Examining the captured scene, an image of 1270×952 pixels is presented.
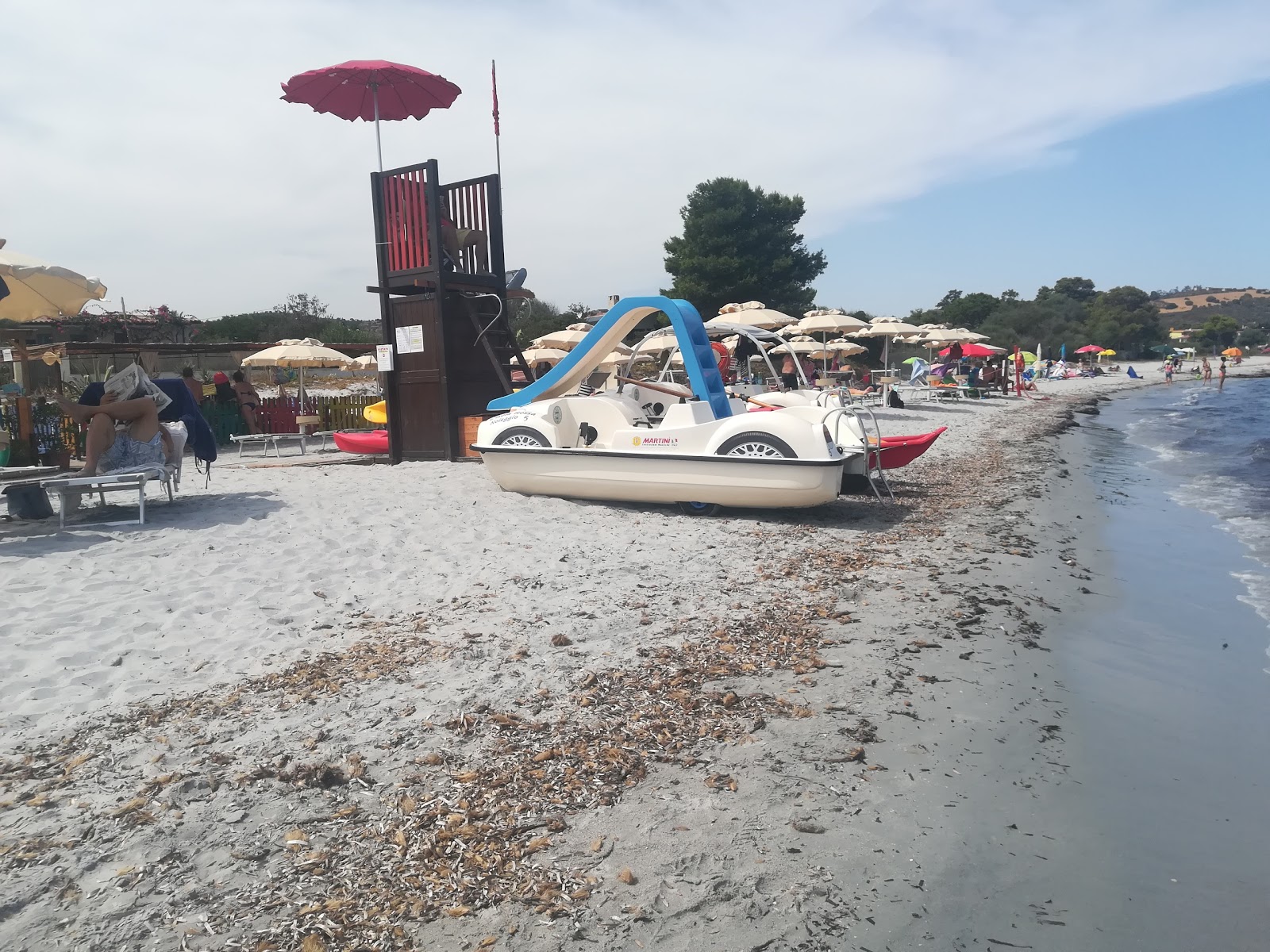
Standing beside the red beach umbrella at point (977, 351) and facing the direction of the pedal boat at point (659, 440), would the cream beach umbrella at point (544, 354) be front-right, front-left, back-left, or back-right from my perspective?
front-right

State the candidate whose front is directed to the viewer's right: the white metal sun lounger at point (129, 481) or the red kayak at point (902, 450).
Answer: the red kayak

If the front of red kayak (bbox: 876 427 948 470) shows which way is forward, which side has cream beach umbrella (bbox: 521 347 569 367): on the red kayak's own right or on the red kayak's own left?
on the red kayak's own left

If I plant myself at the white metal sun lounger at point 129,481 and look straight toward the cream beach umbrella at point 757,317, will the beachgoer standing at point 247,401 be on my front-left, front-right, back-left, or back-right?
front-left

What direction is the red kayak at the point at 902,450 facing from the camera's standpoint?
to the viewer's right
